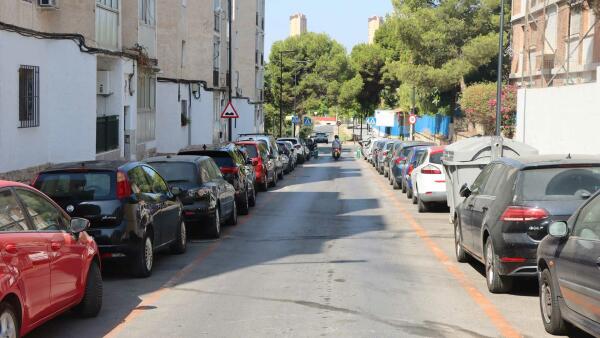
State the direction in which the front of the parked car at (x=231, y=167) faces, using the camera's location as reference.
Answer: facing away from the viewer

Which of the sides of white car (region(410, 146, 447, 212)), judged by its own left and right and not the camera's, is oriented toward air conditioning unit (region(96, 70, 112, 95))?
left

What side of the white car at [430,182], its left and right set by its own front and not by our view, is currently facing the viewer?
back

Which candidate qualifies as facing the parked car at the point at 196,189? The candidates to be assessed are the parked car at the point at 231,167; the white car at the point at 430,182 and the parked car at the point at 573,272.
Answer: the parked car at the point at 573,272

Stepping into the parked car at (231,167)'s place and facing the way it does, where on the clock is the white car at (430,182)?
The white car is roughly at 3 o'clock from the parked car.

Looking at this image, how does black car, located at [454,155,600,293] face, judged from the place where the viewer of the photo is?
facing away from the viewer and to the left of the viewer

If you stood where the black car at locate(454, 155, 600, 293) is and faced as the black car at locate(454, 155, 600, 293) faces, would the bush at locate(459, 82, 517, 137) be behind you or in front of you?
in front

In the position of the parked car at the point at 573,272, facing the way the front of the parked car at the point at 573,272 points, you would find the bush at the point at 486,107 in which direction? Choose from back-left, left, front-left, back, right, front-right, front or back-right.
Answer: front-right

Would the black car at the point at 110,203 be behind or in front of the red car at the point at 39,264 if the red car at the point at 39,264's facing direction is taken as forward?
in front

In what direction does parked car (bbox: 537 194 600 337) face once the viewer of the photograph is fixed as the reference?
facing away from the viewer and to the left of the viewer

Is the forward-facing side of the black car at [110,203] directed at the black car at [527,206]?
no

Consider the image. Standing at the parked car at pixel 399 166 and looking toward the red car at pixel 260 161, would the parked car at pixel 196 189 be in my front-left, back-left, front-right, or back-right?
front-left

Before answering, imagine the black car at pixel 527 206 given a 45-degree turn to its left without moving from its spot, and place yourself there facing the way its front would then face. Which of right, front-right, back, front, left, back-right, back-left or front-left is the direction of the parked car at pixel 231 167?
front-right

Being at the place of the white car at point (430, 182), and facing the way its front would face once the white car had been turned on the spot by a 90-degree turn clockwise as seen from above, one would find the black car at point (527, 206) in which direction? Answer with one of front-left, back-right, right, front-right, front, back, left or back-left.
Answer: right

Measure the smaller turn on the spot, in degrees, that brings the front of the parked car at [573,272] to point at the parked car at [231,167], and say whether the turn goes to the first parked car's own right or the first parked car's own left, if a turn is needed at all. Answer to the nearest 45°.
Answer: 0° — it already faces it

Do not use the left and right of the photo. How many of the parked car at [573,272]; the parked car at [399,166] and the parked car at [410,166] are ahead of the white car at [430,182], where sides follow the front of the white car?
2

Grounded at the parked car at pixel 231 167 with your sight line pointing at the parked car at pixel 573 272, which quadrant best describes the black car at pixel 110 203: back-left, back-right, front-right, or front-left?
front-right

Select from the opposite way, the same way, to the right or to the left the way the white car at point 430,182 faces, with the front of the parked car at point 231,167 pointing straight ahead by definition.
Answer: the same way

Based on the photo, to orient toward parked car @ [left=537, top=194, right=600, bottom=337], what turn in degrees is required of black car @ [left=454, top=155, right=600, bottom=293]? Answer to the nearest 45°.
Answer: approximately 135° to its left

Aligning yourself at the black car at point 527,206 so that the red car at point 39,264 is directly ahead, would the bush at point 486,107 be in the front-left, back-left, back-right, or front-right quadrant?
back-right

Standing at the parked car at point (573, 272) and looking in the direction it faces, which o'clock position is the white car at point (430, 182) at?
The white car is roughly at 1 o'clock from the parked car.
